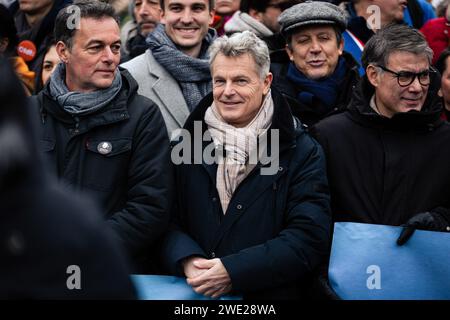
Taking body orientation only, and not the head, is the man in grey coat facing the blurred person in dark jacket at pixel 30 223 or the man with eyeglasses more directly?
the blurred person in dark jacket

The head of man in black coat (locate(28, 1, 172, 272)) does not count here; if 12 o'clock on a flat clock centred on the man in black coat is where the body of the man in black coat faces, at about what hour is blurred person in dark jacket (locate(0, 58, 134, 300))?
The blurred person in dark jacket is roughly at 12 o'clock from the man in black coat.

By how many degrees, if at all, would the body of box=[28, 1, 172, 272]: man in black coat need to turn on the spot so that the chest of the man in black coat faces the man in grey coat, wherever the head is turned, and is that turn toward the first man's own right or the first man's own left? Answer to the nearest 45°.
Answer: approximately 135° to the first man's own left

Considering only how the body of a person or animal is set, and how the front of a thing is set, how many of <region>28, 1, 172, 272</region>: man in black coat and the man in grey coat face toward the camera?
2

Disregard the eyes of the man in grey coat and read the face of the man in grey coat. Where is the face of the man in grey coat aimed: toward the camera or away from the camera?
toward the camera

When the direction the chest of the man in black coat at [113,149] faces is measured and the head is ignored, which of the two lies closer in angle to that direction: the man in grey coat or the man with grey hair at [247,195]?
the man with grey hair

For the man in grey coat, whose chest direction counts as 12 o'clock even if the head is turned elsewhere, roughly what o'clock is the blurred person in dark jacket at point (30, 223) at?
The blurred person in dark jacket is roughly at 12 o'clock from the man in grey coat.

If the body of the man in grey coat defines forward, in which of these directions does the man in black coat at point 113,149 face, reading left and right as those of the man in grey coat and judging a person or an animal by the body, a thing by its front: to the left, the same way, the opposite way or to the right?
the same way

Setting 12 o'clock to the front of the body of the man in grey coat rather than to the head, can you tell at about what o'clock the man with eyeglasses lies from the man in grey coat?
The man with eyeglasses is roughly at 10 o'clock from the man in grey coat.

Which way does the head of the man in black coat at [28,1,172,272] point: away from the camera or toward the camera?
toward the camera

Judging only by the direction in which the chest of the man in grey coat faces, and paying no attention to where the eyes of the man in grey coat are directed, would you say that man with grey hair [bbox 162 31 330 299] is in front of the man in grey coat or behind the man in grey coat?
in front

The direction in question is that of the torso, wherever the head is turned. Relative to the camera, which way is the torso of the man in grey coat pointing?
toward the camera

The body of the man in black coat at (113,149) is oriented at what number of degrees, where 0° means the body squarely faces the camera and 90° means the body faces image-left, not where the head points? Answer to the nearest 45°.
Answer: approximately 0°
